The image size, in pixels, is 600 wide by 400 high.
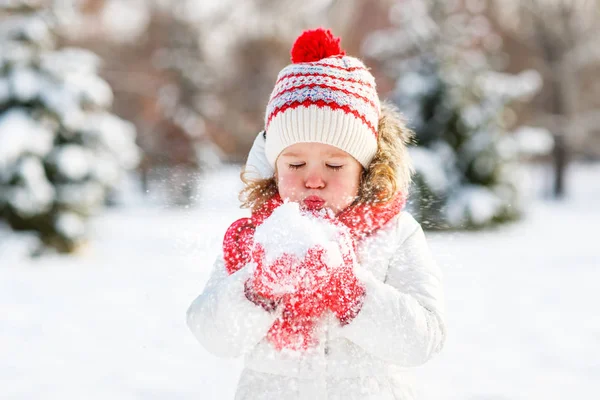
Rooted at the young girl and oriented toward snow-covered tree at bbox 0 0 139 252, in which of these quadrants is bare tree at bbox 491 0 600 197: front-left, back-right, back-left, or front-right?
front-right

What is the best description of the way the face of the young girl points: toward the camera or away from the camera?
toward the camera

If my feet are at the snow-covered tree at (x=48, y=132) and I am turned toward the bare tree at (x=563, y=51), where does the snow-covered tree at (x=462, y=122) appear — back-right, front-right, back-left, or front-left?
front-right

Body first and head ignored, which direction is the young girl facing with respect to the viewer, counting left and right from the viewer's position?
facing the viewer

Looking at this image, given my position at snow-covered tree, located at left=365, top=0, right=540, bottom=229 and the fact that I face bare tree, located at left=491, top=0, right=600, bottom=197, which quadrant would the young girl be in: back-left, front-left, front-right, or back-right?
back-right

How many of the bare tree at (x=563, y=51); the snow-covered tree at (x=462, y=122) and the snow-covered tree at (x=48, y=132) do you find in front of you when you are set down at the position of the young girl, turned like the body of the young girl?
0

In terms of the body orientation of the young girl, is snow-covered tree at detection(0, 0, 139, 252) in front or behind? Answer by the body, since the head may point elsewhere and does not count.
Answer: behind

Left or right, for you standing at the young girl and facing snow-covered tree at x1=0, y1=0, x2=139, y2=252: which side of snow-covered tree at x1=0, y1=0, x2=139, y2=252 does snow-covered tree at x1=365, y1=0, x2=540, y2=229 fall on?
right

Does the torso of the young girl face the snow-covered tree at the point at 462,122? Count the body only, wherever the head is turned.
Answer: no

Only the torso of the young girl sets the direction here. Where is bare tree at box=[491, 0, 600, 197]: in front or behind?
behind
